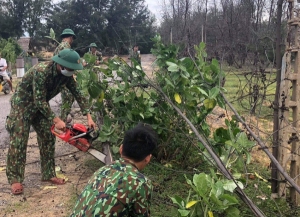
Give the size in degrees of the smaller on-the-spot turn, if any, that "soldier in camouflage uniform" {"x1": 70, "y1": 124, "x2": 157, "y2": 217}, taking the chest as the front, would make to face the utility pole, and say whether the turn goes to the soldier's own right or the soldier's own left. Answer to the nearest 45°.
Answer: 0° — they already face it

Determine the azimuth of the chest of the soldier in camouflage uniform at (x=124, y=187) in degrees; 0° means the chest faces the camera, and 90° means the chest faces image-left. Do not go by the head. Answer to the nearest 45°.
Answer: approximately 225°

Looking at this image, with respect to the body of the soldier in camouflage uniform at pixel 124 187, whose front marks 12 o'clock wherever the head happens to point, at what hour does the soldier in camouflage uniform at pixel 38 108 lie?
the soldier in camouflage uniform at pixel 38 108 is roughly at 10 o'clock from the soldier in camouflage uniform at pixel 124 187.

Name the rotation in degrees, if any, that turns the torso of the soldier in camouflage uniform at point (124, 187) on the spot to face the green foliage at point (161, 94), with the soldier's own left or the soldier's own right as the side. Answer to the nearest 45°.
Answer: approximately 45° to the soldier's own left

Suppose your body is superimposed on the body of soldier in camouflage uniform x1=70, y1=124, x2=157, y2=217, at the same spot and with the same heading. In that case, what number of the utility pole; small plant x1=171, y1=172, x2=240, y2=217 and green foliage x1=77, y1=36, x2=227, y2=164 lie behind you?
0

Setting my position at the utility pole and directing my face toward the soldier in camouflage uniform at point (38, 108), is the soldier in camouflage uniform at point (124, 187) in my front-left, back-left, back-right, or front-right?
front-left

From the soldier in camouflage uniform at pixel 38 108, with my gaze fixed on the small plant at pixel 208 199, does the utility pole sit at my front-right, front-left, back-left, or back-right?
front-left
